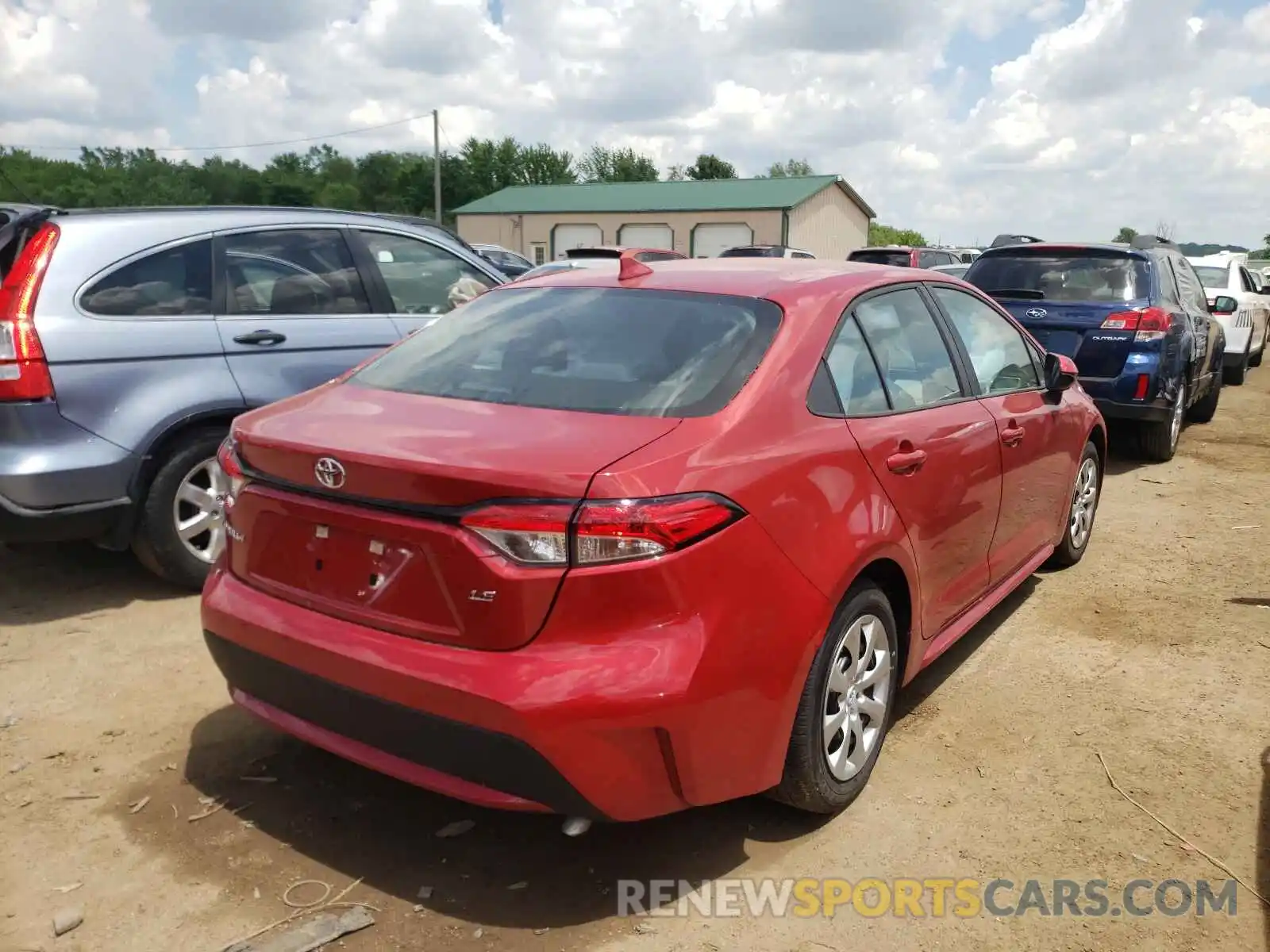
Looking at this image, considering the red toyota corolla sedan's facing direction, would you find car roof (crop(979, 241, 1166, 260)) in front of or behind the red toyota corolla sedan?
in front

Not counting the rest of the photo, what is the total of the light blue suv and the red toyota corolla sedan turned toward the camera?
0

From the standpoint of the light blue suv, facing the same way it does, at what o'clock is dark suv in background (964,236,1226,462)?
The dark suv in background is roughly at 1 o'clock from the light blue suv.

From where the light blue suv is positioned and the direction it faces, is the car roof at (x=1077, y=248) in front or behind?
in front

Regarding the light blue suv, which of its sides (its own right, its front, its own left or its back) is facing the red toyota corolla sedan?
right

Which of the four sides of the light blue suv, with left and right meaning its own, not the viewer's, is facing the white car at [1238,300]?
front

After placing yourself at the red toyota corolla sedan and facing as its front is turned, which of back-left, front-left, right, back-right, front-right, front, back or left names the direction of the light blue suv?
left

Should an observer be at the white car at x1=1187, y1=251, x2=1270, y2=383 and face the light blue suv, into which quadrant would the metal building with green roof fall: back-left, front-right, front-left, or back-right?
back-right

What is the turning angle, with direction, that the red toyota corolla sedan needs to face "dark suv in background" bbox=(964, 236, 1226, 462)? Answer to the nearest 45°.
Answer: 0° — it already faces it

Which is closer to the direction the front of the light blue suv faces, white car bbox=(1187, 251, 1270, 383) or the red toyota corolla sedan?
the white car

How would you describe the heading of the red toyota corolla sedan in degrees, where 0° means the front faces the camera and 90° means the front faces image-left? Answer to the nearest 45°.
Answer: approximately 225°

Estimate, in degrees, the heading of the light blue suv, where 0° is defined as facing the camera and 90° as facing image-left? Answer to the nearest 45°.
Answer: approximately 225°
